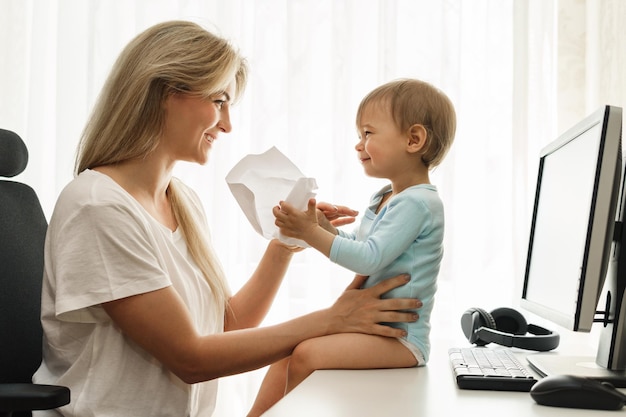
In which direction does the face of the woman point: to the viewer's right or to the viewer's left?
to the viewer's right

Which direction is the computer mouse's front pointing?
to the viewer's right

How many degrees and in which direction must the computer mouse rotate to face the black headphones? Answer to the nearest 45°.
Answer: approximately 90° to its left

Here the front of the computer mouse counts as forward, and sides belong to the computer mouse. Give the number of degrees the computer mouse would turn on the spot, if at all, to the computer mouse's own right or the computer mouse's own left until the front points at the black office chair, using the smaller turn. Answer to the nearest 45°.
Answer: approximately 180°

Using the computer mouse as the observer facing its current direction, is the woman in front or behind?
behind

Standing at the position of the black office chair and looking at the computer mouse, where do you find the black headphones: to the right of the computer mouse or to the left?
left
